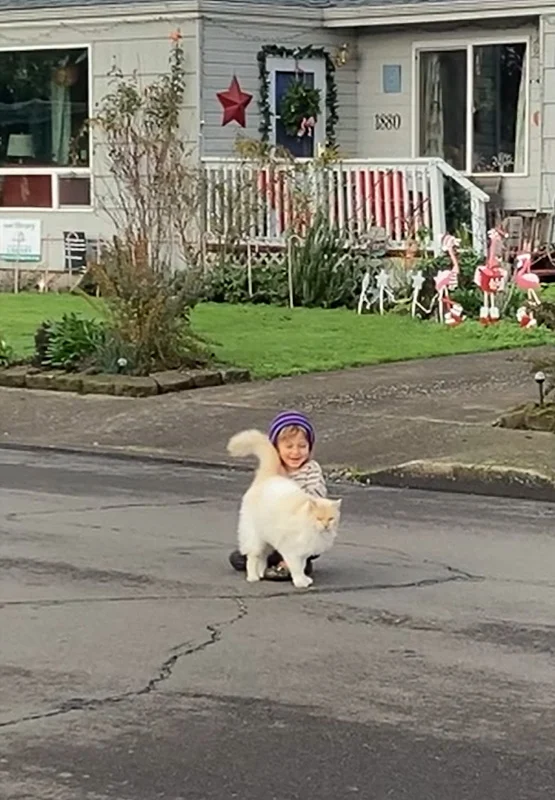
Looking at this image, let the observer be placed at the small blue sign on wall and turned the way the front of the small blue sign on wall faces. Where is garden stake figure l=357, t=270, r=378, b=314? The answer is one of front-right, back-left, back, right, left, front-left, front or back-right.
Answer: front

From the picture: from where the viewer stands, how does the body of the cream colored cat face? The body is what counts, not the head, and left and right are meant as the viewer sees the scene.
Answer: facing the viewer and to the right of the viewer

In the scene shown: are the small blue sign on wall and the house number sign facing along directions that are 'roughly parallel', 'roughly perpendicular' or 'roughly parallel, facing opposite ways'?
roughly parallel

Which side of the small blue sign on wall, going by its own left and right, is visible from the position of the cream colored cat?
front

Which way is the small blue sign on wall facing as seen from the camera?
toward the camera

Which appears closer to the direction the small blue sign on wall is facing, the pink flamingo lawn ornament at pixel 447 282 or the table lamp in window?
the pink flamingo lawn ornament

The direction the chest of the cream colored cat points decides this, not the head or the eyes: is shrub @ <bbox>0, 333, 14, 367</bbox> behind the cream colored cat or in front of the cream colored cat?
behind

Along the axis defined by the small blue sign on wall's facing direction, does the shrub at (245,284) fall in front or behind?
in front

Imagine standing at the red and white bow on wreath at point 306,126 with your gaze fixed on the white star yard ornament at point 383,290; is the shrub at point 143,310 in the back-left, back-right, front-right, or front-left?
front-right

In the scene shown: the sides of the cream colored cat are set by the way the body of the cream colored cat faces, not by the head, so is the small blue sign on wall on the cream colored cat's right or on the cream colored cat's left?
on the cream colored cat's left

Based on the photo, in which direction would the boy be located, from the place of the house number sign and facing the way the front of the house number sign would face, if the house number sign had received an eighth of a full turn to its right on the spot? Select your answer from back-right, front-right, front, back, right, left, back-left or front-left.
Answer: front-left

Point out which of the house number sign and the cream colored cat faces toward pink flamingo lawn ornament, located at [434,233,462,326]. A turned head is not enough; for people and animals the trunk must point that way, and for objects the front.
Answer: the house number sign

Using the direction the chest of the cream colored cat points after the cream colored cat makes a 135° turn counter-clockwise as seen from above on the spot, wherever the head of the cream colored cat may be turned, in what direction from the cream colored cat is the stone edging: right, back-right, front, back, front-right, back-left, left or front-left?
front

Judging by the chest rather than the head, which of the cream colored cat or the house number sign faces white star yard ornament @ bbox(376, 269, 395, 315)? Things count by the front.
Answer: the house number sign

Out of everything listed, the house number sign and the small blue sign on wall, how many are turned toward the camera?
2

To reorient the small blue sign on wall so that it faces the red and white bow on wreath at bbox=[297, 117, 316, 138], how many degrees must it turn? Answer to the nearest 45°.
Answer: approximately 90° to its right

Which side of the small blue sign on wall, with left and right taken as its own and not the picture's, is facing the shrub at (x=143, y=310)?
front

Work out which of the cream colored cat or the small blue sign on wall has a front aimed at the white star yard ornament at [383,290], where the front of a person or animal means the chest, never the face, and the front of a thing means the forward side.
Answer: the small blue sign on wall

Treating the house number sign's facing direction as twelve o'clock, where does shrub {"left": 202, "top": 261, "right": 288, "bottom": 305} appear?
The shrub is roughly at 1 o'clock from the house number sign.
